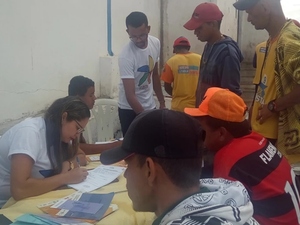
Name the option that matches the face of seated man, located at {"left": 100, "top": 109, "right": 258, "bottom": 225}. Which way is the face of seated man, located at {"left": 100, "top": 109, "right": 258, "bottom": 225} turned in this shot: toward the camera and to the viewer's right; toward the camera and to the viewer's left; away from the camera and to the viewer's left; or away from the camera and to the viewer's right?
away from the camera and to the viewer's left

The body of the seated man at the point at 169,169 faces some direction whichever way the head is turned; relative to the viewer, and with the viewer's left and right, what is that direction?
facing away from the viewer and to the left of the viewer

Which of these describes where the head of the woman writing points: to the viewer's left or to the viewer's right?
to the viewer's right

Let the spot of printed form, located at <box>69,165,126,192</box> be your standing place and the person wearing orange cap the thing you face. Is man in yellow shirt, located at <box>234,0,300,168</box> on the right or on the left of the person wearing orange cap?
left

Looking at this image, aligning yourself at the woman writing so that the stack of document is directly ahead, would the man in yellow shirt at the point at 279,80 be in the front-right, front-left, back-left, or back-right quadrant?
front-left

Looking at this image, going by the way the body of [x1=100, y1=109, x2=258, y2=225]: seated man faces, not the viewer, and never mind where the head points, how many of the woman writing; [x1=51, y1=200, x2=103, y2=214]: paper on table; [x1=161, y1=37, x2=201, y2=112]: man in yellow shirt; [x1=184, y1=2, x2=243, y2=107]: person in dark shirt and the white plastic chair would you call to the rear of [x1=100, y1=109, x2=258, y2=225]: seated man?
0

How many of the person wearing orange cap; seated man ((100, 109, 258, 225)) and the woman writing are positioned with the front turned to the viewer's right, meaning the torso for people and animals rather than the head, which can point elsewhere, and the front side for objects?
1

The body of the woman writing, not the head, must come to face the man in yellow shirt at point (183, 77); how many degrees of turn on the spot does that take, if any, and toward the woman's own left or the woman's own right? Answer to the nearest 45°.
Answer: approximately 45° to the woman's own left

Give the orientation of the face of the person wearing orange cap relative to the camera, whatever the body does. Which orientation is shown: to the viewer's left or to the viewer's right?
to the viewer's left

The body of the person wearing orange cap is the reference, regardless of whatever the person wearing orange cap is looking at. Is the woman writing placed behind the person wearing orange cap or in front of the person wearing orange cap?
in front

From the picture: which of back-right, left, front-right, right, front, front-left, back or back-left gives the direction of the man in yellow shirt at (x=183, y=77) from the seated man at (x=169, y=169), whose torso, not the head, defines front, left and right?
front-right

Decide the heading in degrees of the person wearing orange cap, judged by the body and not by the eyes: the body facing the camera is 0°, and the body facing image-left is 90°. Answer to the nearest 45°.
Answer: approximately 135°

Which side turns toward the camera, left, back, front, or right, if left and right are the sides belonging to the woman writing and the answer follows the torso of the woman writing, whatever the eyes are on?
right

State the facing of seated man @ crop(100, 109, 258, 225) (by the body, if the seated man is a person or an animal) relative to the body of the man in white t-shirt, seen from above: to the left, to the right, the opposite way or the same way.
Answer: the opposite way
